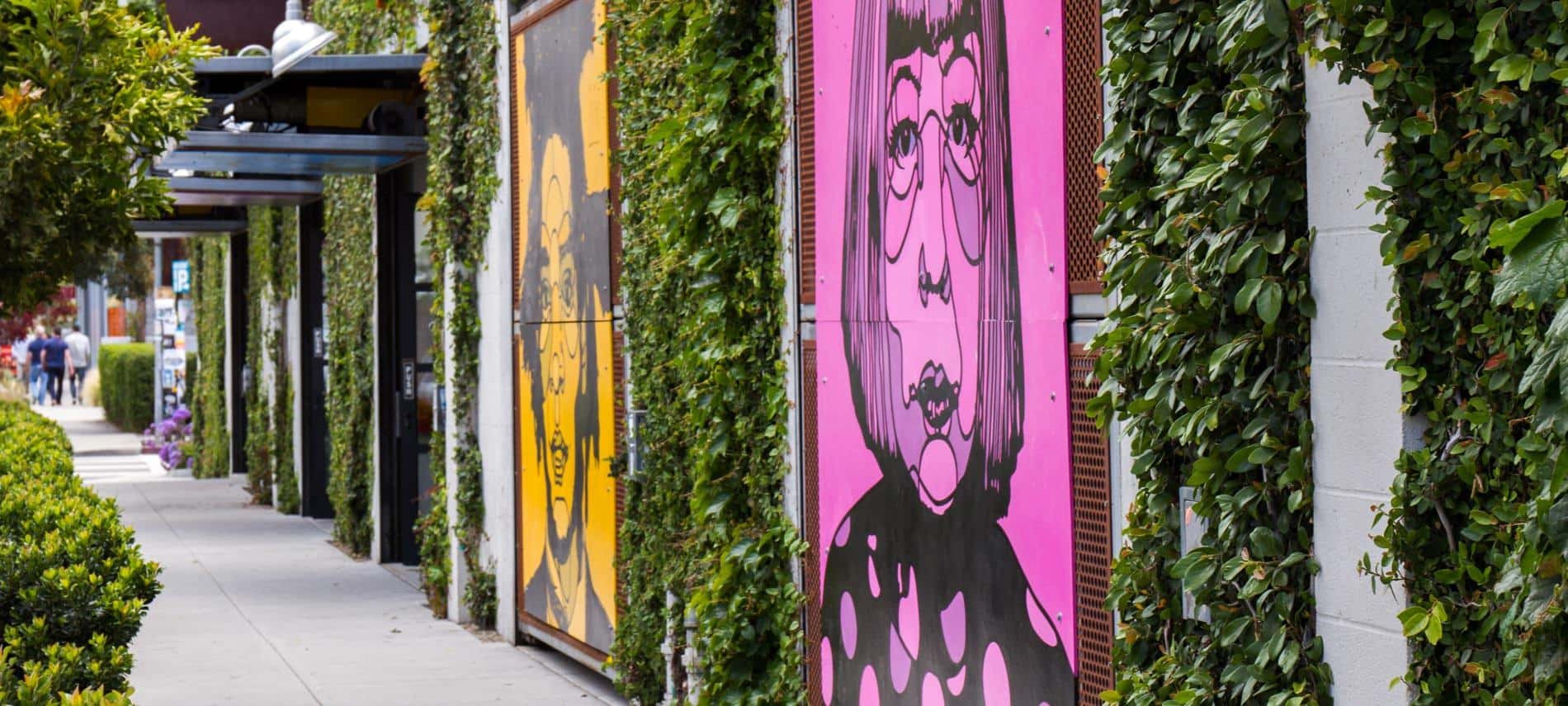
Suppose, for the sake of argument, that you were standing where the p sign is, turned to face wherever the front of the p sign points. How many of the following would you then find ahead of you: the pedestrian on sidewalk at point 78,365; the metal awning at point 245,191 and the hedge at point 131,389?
1

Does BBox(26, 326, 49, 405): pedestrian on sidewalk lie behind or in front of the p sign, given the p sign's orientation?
behind

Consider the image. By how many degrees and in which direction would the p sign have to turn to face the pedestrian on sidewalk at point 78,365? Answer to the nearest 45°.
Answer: approximately 180°

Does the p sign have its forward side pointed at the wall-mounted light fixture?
yes

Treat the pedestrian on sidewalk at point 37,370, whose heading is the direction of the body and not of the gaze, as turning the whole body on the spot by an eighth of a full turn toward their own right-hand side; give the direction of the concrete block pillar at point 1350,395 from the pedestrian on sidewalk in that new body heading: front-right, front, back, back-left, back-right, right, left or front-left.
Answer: back-right

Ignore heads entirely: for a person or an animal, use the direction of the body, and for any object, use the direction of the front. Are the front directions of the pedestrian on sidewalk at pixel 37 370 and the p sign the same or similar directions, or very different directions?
very different directions

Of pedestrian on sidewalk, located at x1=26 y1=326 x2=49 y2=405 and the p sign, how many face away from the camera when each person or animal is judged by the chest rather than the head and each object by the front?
1

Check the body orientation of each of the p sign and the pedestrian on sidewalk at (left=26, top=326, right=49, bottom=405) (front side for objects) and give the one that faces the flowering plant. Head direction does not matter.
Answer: the p sign

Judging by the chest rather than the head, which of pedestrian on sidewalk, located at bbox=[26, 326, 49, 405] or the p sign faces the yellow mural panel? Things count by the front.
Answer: the p sign

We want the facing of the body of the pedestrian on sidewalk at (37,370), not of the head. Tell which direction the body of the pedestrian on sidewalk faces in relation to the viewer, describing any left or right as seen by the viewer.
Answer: facing away from the viewer

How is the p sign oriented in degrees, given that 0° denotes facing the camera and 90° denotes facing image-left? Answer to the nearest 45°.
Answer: approximately 0°
